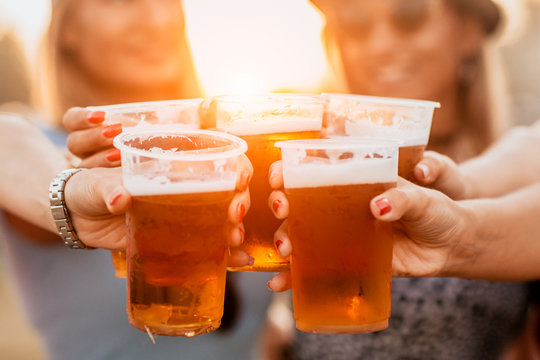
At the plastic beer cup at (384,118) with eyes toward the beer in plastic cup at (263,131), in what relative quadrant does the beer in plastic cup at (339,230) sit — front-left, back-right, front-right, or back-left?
front-left

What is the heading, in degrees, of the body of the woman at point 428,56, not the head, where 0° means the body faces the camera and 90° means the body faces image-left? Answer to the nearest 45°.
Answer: approximately 45°

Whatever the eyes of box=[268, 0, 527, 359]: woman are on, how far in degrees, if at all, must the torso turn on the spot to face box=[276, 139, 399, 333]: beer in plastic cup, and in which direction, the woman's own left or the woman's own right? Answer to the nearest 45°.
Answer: approximately 45° to the woman's own left

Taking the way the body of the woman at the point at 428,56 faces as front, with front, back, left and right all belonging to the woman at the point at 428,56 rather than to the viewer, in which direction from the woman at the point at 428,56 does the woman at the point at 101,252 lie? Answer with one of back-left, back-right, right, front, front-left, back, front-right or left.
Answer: right

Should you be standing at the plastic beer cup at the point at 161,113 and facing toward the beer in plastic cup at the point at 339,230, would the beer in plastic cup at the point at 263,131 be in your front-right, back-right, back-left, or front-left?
front-left
